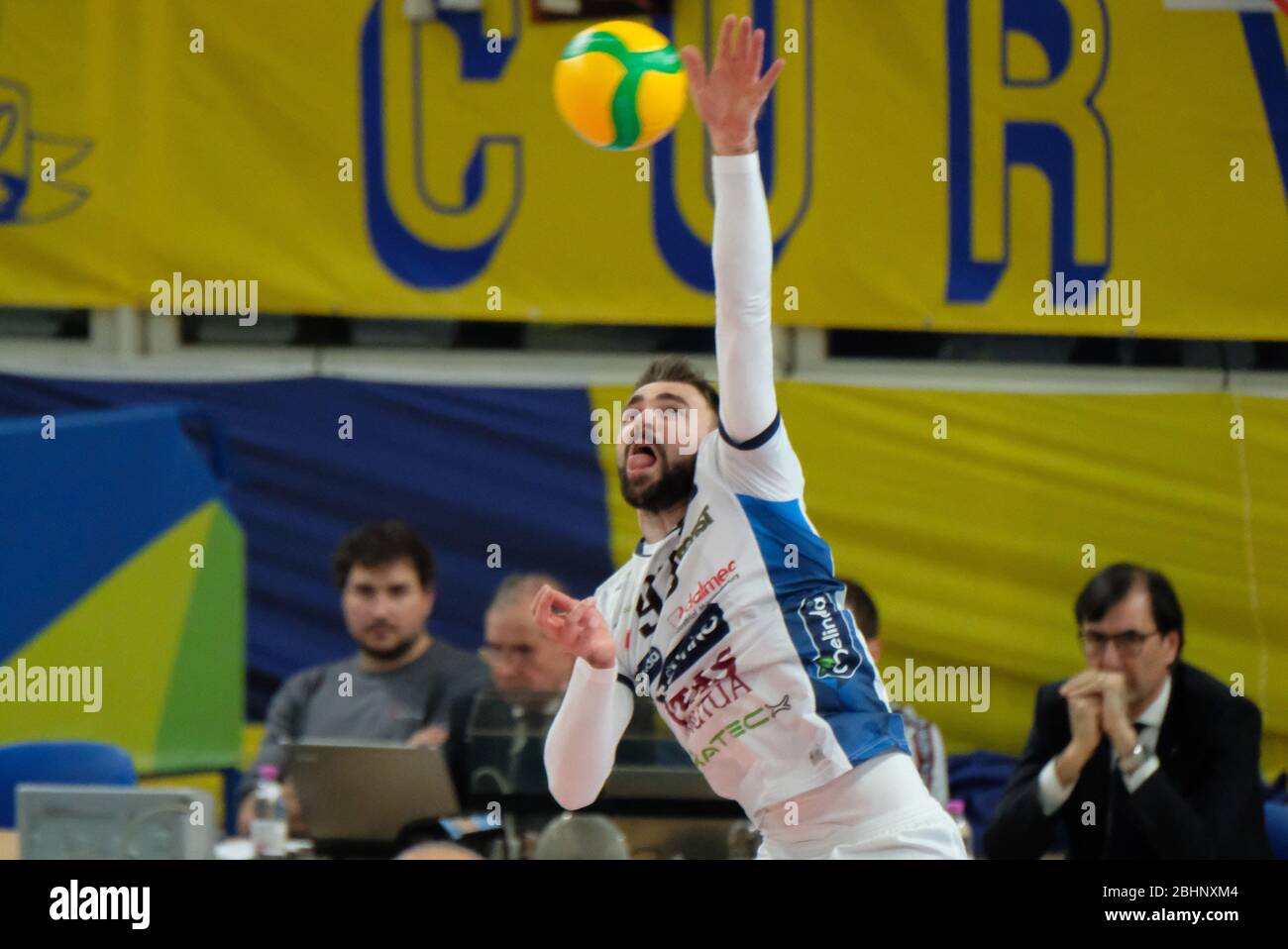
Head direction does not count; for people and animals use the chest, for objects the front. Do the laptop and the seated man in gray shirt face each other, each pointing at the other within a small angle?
yes

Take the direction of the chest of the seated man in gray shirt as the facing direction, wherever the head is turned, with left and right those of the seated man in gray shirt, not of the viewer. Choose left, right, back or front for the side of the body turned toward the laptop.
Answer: front

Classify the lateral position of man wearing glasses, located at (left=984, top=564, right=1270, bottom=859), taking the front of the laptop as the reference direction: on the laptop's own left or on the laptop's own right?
on the laptop's own right

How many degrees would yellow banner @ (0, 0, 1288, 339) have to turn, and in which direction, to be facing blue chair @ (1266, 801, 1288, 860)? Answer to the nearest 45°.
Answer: approximately 45° to its left

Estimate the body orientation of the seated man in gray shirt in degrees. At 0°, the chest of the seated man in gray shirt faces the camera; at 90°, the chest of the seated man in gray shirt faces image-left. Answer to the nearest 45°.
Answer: approximately 0°

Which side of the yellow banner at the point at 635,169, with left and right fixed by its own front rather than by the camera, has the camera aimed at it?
front

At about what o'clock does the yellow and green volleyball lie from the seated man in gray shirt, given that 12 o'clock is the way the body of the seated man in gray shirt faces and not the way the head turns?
The yellow and green volleyball is roughly at 11 o'clock from the seated man in gray shirt.

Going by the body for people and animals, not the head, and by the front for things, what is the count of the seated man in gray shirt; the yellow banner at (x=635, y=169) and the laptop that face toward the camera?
2

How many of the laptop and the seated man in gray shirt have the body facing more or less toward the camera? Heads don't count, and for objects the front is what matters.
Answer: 1

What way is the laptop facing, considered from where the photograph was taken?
facing away from the viewer
